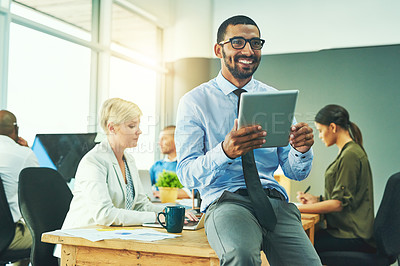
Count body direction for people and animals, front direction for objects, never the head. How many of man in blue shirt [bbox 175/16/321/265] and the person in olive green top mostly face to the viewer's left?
1

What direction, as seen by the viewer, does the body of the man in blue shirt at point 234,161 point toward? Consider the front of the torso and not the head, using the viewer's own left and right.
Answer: facing the viewer and to the right of the viewer

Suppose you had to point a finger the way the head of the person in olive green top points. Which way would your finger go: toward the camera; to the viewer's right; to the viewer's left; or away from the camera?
to the viewer's left

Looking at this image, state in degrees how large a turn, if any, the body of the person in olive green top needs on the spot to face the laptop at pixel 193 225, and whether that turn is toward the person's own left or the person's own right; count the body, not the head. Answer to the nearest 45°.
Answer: approximately 45° to the person's own left

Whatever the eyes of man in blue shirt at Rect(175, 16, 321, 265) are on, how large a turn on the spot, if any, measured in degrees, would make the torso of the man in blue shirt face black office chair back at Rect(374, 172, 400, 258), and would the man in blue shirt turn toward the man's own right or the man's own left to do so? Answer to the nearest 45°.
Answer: approximately 90° to the man's own left

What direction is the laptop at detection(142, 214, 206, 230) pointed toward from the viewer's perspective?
to the viewer's left

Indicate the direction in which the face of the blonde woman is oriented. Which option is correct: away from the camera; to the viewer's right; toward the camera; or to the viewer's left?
to the viewer's right

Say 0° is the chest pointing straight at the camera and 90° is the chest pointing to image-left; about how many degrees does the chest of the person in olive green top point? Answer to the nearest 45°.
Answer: approximately 90°

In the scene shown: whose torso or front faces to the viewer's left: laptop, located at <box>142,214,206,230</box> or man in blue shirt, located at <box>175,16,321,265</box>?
the laptop

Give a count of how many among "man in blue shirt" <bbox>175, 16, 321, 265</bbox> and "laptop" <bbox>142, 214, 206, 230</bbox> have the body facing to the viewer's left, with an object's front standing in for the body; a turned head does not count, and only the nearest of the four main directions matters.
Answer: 1

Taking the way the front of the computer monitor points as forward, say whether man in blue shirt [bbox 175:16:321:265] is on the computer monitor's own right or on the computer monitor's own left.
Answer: on the computer monitor's own left
